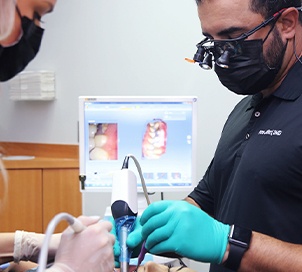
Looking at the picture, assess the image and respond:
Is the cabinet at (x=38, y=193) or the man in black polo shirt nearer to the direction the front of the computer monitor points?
the man in black polo shirt

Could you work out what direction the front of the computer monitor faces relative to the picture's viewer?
facing the viewer

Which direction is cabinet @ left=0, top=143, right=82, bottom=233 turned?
toward the camera

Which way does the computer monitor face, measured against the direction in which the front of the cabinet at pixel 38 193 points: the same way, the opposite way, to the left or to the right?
the same way

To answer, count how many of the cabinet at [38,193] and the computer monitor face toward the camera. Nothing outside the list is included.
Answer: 2

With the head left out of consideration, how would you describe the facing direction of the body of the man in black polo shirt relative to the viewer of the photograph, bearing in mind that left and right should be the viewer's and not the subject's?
facing the viewer and to the left of the viewer

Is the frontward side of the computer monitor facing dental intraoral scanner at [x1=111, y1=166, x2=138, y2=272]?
yes

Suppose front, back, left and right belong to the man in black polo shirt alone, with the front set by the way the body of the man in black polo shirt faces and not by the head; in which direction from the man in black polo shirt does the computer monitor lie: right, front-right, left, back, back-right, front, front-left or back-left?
right

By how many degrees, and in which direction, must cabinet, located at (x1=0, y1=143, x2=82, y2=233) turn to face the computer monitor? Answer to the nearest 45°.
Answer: approximately 45° to its left

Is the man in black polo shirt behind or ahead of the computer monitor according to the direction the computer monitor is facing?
ahead

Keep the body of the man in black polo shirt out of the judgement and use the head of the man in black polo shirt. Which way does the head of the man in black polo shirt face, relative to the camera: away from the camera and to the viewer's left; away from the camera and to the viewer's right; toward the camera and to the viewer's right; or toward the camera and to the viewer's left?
toward the camera and to the viewer's left

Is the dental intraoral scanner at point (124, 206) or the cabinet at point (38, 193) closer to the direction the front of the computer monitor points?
the dental intraoral scanner

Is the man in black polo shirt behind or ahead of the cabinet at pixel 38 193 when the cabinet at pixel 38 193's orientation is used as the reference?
ahead
